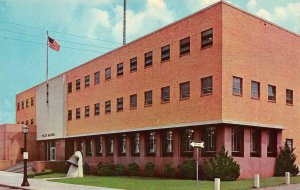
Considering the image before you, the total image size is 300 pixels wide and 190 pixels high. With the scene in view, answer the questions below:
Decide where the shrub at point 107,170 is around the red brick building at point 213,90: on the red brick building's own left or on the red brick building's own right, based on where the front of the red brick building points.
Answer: on the red brick building's own right

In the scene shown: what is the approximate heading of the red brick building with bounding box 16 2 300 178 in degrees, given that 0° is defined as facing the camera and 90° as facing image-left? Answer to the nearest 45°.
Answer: approximately 45°

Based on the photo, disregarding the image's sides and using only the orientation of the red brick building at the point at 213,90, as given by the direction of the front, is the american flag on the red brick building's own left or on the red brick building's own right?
on the red brick building's own right
